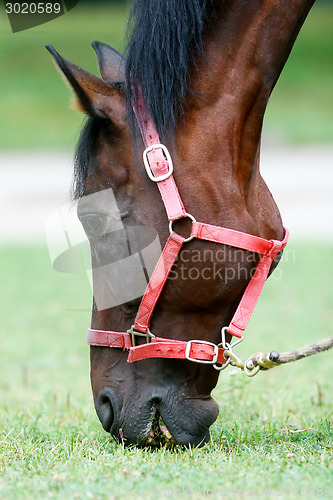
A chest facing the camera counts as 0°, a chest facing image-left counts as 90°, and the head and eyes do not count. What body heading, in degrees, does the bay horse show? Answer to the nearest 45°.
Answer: approximately 90°
